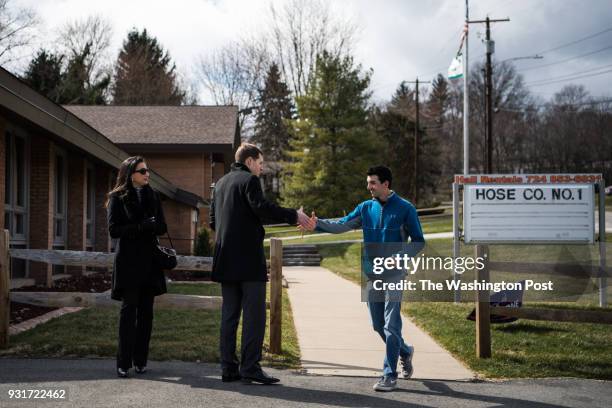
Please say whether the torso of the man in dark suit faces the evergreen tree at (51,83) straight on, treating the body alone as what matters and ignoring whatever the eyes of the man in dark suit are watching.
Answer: no

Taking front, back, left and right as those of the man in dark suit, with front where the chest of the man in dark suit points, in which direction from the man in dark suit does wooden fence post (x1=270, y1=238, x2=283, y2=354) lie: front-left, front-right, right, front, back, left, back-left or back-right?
front-left

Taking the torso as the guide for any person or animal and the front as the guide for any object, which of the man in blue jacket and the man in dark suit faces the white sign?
the man in dark suit

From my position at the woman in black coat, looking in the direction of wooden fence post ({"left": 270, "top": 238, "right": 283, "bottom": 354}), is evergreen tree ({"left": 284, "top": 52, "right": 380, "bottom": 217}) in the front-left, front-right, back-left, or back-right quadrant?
front-left

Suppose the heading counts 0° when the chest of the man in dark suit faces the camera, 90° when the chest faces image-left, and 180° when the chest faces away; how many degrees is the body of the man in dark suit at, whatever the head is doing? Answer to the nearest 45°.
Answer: approximately 225°

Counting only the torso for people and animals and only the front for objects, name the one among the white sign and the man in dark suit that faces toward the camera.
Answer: the white sign

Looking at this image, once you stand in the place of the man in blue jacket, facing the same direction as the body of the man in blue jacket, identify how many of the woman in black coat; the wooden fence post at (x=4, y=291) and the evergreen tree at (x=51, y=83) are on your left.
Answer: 0

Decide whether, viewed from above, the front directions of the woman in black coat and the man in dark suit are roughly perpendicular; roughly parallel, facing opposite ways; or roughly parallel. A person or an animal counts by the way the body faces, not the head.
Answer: roughly perpendicular

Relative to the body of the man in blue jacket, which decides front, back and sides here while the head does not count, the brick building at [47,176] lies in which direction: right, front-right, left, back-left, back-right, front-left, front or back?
right

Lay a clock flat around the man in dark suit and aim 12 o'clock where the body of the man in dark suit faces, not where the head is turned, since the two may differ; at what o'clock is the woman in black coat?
The woman in black coat is roughly at 8 o'clock from the man in dark suit.

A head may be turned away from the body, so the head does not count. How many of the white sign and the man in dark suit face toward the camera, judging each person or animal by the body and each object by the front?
1

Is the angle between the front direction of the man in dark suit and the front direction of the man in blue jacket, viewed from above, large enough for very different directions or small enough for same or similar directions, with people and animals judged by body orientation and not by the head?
very different directions

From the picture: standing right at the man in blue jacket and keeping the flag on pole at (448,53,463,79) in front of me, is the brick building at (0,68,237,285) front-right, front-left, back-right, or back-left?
front-left

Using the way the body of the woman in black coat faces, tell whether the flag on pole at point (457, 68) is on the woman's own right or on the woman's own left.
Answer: on the woman's own left

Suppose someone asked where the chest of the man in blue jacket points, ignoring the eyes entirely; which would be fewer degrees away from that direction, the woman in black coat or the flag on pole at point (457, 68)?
the woman in black coat

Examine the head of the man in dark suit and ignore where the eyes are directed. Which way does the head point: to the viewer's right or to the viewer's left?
to the viewer's right

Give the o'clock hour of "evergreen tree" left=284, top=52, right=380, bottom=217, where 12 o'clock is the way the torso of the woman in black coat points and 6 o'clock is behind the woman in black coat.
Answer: The evergreen tree is roughly at 8 o'clock from the woman in black coat.

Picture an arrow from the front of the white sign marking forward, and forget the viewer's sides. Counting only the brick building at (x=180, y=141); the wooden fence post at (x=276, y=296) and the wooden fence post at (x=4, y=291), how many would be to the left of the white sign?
0

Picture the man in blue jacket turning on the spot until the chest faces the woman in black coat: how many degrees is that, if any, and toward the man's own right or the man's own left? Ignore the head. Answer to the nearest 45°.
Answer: approximately 45° to the man's own right

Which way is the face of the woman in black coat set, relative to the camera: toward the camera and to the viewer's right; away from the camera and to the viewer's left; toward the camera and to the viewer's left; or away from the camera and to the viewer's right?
toward the camera and to the viewer's right
